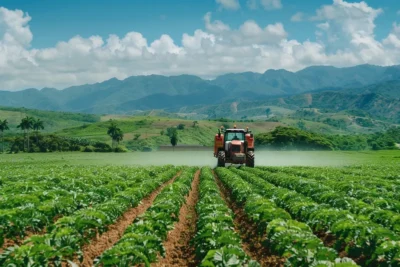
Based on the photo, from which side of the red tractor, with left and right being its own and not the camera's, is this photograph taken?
front
